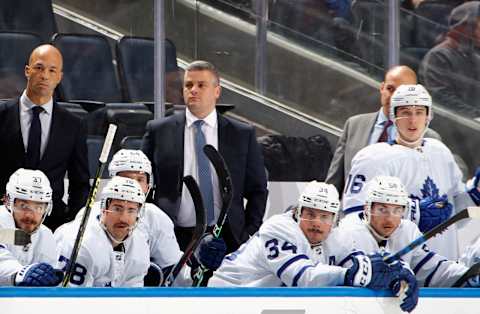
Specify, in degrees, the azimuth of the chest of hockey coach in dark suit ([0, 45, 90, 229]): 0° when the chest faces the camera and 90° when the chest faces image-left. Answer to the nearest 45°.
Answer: approximately 0°

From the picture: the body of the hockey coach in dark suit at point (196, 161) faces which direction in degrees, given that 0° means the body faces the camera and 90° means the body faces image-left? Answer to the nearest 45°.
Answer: approximately 0°

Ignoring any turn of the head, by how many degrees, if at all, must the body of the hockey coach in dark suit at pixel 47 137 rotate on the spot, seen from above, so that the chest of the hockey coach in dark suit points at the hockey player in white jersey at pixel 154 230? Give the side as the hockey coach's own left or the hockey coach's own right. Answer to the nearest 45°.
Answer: approximately 90° to the hockey coach's own left

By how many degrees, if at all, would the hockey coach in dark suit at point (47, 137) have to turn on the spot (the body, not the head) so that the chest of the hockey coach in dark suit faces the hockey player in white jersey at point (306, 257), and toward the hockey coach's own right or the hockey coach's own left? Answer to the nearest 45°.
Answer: approximately 45° to the hockey coach's own left

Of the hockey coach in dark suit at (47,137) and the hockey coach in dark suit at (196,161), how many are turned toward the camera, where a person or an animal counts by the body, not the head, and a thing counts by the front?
2

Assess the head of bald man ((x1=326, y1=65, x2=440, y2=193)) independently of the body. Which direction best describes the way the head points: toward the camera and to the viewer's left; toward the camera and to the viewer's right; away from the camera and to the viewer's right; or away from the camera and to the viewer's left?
toward the camera and to the viewer's left

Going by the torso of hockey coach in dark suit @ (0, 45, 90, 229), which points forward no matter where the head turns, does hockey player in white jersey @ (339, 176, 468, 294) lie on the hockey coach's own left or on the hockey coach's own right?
on the hockey coach's own left

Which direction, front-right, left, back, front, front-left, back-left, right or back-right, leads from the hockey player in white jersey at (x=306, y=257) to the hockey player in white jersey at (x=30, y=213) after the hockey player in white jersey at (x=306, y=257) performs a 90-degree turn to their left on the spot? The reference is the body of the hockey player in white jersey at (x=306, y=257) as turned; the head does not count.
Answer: back-left

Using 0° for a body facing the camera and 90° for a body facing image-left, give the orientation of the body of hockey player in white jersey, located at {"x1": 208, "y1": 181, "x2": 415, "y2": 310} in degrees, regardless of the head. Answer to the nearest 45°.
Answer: approximately 315°

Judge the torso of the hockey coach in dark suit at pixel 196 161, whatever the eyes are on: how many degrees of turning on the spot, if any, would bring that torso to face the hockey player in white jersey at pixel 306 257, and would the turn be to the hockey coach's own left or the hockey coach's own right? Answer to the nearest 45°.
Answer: approximately 45° to the hockey coach's own left
